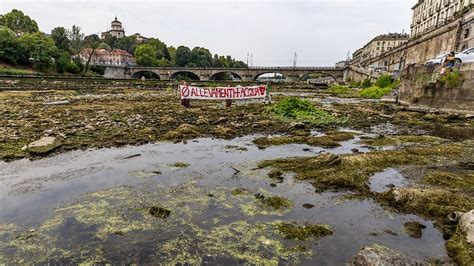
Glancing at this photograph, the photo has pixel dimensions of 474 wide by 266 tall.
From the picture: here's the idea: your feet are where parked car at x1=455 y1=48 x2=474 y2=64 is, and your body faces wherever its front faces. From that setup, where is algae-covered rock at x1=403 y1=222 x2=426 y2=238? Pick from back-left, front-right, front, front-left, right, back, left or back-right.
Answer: left

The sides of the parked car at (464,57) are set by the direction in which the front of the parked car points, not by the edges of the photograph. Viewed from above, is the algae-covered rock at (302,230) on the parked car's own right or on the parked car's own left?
on the parked car's own left

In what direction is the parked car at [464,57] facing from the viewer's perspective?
to the viewer's left

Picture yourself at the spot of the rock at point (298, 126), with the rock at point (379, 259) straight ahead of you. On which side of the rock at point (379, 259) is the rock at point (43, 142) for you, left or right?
right

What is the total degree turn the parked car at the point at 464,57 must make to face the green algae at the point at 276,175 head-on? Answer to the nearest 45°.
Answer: approximately 90° to its left

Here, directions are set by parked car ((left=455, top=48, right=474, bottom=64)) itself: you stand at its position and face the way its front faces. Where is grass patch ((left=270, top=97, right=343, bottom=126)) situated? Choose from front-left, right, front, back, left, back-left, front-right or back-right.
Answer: front-left

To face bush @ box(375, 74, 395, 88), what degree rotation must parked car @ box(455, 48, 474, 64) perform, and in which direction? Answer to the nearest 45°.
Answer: approximately 45° to its right

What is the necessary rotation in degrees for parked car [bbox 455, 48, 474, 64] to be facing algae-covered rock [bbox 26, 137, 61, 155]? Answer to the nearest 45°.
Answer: approximately 45° to its left

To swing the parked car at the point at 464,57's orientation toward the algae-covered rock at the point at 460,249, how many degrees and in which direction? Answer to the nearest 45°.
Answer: approximately 90° to its left

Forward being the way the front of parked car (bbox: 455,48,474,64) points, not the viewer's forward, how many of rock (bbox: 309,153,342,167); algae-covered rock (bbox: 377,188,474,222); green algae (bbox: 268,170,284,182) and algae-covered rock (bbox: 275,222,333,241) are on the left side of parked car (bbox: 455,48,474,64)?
4

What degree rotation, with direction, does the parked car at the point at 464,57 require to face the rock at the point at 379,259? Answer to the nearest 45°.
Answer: approximately 90° to its left

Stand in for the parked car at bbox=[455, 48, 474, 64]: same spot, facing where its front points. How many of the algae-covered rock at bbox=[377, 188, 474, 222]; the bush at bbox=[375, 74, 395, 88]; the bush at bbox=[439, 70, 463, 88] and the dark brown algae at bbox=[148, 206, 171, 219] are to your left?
3
